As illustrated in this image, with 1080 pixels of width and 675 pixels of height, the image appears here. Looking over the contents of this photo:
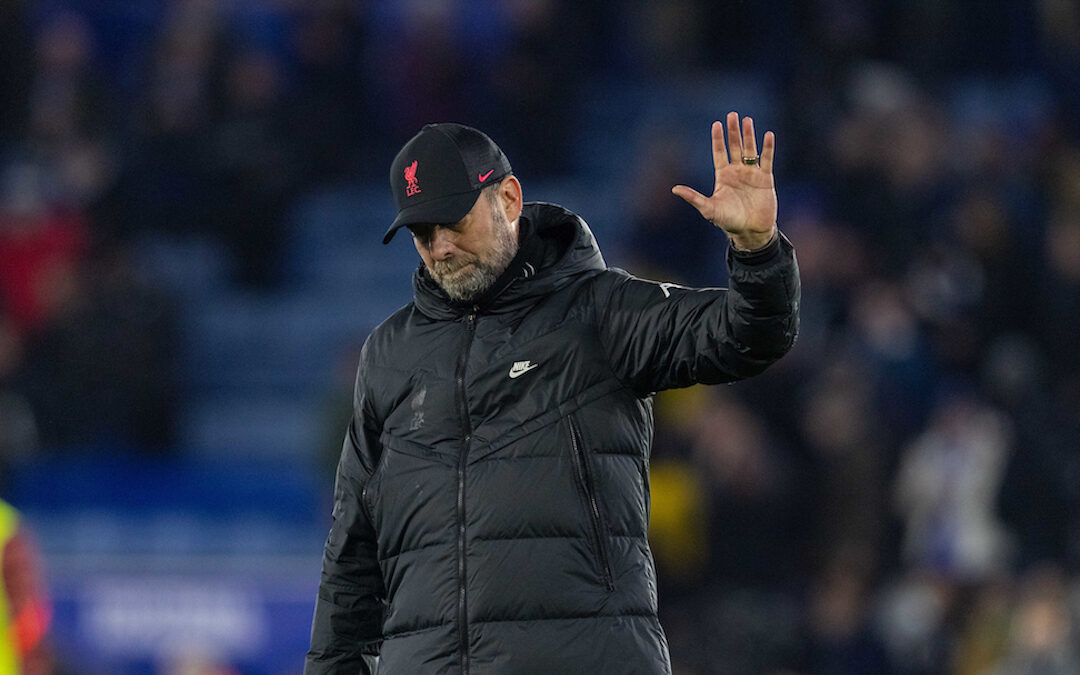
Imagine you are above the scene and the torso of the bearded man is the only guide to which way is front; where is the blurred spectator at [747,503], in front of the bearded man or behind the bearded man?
behind

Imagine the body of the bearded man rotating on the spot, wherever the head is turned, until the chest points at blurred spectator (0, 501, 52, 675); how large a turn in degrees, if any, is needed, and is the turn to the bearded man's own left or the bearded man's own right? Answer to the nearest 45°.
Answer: approximately 90° to the bearded man's own right

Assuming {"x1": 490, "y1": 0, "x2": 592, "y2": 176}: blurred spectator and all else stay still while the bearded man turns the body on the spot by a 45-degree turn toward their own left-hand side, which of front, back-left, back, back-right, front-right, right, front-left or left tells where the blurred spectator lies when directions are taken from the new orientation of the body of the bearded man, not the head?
back

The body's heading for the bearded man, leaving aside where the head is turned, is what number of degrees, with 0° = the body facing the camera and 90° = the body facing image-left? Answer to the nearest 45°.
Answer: approximately 45°

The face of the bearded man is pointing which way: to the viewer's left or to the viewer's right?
to the viewer's left

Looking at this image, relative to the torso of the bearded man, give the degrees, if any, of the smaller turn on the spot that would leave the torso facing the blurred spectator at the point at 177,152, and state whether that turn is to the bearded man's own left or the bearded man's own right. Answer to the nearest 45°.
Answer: approximately 135° to the bearded man's own right

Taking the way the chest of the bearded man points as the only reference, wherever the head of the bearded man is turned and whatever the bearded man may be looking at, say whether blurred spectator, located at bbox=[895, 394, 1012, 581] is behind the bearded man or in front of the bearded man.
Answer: behind

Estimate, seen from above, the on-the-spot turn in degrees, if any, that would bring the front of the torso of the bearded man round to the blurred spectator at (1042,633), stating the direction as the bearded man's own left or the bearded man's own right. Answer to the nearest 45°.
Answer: approximately 180°
